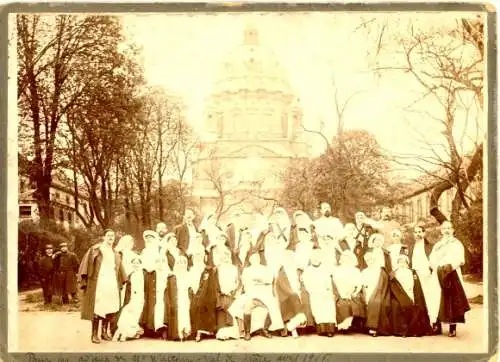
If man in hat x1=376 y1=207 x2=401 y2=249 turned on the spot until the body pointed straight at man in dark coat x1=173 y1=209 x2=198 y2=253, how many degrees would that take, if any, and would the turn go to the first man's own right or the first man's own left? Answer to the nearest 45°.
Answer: approximately 90° to the first man's own right

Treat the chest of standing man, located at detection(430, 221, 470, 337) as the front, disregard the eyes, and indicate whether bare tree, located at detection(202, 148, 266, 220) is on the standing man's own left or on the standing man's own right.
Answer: on the standing man's own right

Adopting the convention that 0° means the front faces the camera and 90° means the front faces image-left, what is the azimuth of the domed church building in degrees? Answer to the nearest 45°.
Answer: approximately 0°
